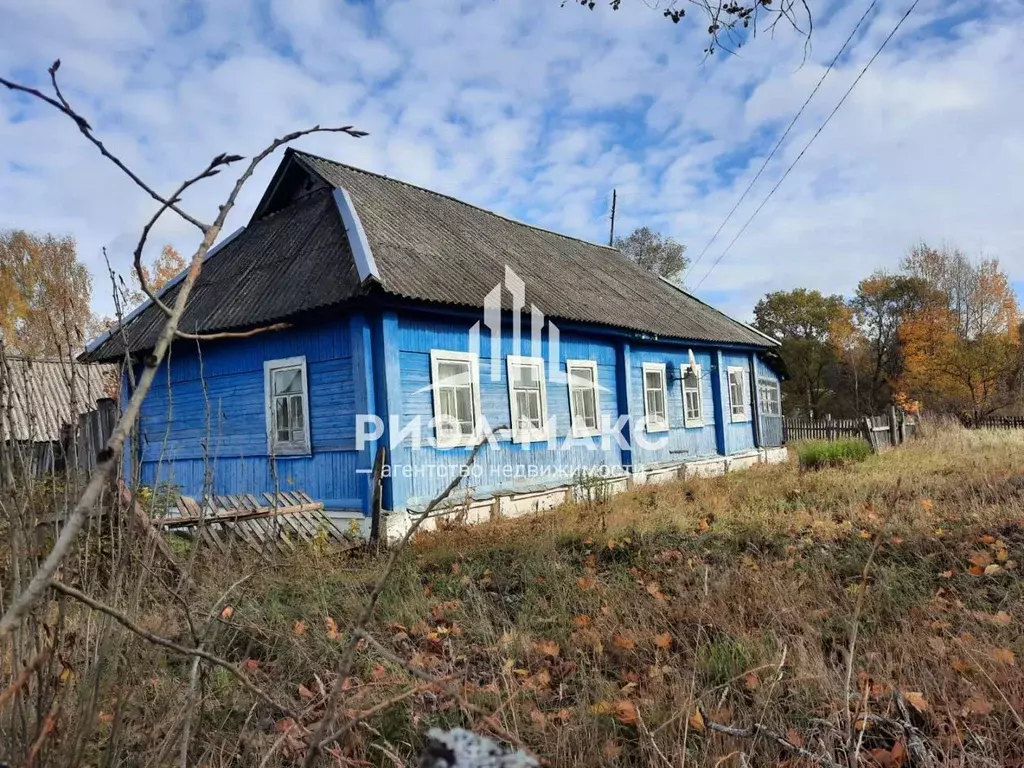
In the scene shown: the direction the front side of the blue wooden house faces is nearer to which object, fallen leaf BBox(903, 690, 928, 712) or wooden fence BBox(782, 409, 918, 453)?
the fallen leaf

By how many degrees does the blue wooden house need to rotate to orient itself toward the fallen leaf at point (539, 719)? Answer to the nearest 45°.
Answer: approximately 45° to its right

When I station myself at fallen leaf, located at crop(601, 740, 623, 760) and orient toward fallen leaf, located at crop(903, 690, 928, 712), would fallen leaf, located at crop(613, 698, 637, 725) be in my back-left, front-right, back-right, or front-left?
front-left

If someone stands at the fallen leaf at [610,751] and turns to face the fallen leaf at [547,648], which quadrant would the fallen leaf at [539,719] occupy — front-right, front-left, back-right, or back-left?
front-left

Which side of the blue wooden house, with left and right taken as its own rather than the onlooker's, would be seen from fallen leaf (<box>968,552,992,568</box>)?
front

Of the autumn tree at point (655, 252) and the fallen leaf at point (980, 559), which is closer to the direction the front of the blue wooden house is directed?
the fallen leaf

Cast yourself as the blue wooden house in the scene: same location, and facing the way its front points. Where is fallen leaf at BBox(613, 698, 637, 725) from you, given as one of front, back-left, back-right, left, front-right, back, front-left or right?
front-right

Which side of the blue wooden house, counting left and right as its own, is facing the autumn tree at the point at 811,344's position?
left

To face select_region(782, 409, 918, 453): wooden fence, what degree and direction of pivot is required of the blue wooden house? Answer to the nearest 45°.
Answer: approximately 90° to its left

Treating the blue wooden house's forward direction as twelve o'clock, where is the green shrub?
The green shrub is roughly at 10 o'clock from the blue wooden house.

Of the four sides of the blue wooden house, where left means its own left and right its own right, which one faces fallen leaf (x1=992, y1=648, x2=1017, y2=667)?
front

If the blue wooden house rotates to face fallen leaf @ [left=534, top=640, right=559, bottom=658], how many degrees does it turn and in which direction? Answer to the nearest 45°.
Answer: approximately 45° to its right

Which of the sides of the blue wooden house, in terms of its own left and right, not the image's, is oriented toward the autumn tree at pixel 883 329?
left

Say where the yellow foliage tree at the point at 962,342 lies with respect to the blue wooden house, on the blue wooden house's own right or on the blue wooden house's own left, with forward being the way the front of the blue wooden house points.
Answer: on the blue wooden house's own left

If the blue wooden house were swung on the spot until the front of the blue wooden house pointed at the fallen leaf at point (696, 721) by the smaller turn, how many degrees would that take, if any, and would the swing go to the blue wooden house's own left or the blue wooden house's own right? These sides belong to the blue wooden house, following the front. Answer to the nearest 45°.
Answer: approximately 45° to the blue wooden house's own right

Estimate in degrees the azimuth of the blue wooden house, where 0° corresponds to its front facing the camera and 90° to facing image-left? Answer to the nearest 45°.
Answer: approximately 315°

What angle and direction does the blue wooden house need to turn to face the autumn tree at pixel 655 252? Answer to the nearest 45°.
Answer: approximately 90° to its left
